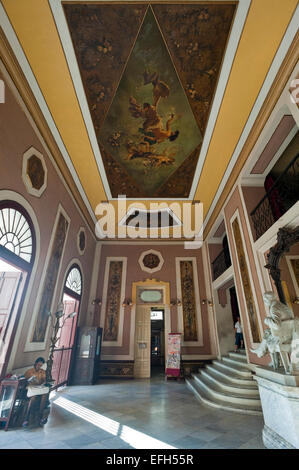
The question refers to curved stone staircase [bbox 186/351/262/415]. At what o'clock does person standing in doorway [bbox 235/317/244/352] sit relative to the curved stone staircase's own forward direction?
The person standing in doorway is roughly at 5 o'clock from the curved stone staircase.

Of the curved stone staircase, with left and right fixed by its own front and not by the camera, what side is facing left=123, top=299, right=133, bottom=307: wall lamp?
right

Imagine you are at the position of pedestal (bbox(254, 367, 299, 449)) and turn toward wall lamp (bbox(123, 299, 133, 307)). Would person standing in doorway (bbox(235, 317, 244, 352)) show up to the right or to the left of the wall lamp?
right

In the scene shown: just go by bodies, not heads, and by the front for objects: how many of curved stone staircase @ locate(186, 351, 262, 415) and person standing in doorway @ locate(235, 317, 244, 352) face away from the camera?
0

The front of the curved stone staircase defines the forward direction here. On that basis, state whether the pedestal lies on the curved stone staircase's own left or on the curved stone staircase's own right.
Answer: on the curved stone staircase's own left

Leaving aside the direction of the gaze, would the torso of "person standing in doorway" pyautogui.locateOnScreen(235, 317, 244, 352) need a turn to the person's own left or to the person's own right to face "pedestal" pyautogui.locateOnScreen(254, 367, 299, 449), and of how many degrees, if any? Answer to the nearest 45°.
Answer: approximately 45° to the person's own left

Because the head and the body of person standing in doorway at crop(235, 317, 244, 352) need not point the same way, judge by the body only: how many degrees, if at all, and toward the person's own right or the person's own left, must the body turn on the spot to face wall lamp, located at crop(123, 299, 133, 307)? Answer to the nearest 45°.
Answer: approximately 45° to the person's own right

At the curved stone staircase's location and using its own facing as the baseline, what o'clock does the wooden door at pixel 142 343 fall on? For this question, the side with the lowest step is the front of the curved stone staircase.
The wooden door is roughly at 3 o'clock from the curved stone staircase.

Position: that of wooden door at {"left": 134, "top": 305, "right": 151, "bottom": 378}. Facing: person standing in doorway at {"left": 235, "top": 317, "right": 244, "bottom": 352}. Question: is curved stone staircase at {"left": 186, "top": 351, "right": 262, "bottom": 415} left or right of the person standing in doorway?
right

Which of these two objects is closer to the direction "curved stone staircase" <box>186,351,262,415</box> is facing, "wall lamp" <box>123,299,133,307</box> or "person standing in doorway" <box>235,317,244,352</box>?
the wall lamp

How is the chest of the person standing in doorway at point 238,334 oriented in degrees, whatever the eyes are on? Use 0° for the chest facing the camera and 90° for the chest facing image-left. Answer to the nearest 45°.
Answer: approximately 45°
